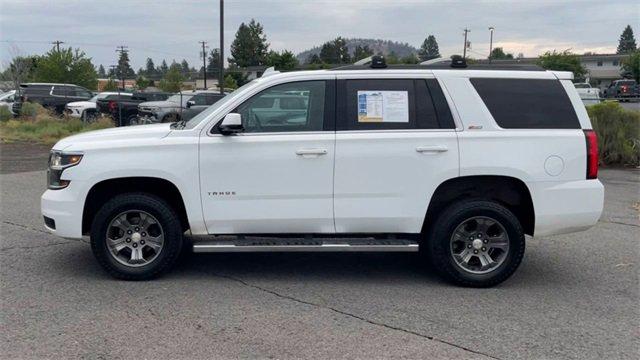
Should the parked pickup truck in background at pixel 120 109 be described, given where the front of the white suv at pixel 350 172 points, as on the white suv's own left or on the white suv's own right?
on the white suv's own right

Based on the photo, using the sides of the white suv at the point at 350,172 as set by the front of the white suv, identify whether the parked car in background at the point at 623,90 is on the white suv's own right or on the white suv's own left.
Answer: on the white suv's own right

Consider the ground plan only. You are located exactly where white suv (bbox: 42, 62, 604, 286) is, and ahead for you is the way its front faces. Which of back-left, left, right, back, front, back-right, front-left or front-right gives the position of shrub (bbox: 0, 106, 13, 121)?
front-right

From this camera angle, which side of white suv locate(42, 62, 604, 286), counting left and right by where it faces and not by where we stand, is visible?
left

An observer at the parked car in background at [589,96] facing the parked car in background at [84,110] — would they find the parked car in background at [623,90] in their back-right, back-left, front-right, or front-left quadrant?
back-right

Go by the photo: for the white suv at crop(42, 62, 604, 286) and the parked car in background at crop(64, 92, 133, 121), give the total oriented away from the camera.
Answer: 0

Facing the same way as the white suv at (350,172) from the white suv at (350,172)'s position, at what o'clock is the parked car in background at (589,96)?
The parked car in background is roughly at 4 o'clock from the white suv.

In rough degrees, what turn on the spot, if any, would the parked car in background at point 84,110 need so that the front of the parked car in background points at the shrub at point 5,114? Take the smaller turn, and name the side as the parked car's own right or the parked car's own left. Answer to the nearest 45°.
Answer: approximately 45° to the parked car's own right

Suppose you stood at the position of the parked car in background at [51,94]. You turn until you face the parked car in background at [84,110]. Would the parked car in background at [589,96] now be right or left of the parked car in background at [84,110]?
left

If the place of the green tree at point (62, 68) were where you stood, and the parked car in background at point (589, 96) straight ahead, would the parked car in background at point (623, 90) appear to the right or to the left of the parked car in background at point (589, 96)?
left

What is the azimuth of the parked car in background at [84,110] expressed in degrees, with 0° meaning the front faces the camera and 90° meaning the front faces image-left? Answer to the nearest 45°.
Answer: approximately 45°
